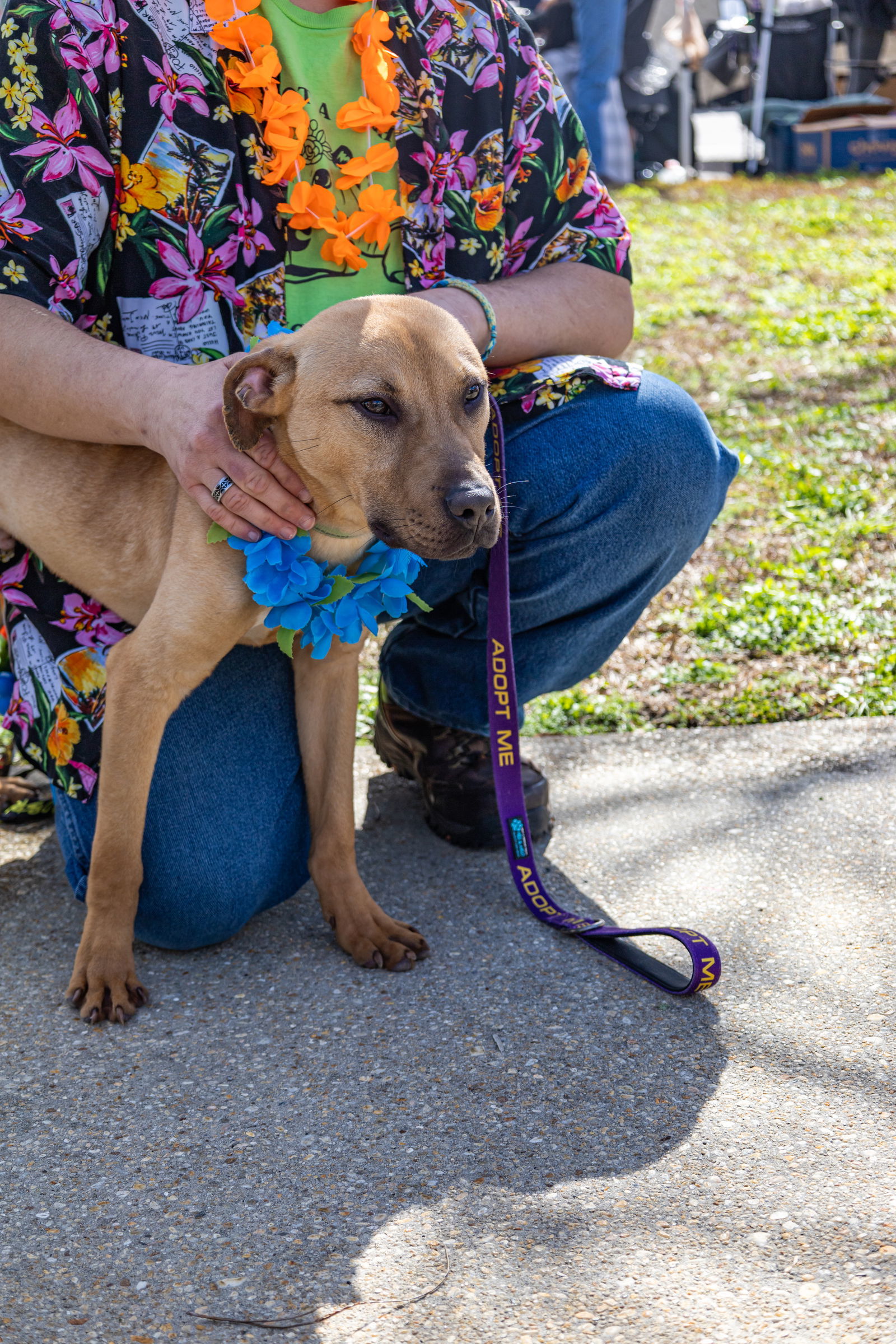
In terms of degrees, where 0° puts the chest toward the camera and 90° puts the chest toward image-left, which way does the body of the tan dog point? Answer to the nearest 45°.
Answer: approximately 315°

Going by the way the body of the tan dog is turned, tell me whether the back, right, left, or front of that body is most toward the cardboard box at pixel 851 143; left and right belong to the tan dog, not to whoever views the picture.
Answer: left
